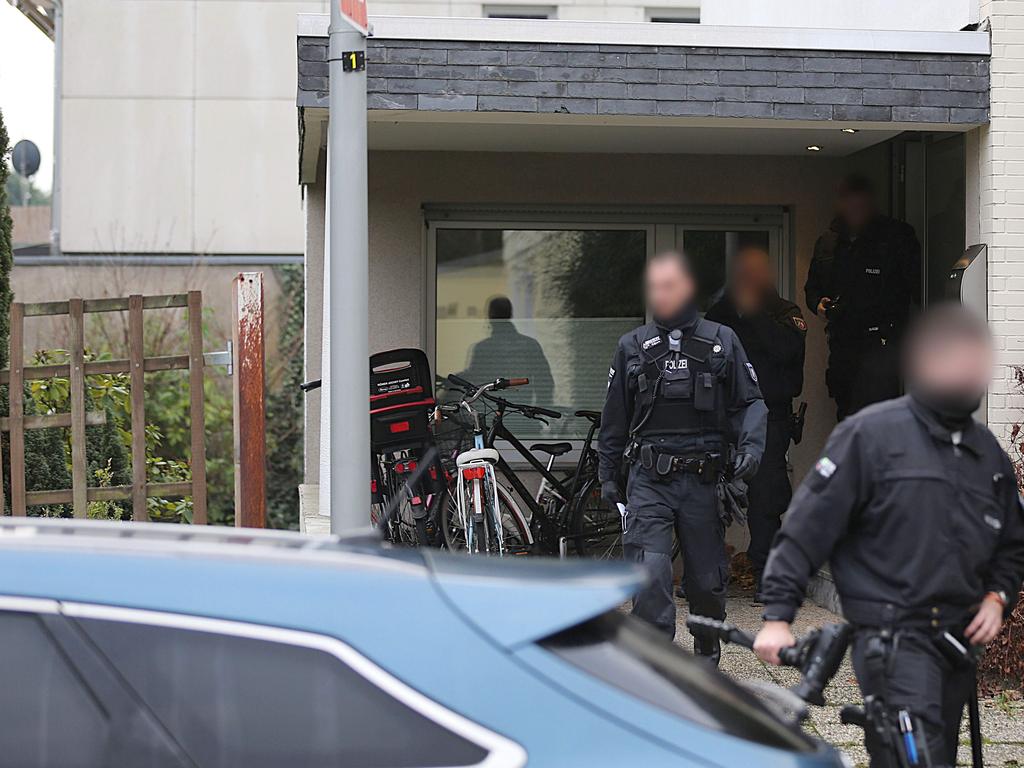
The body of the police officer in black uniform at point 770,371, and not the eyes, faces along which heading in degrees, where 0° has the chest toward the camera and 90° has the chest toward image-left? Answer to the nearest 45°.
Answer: approximately 45°

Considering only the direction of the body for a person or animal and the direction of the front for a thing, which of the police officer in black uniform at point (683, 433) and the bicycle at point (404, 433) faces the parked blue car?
the police officer in black uniform

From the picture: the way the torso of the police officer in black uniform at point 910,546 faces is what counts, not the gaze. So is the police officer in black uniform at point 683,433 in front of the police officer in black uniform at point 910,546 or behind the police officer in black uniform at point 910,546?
behind

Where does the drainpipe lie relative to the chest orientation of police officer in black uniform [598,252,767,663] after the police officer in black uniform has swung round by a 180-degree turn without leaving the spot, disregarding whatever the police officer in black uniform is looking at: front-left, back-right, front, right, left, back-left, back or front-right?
front-left

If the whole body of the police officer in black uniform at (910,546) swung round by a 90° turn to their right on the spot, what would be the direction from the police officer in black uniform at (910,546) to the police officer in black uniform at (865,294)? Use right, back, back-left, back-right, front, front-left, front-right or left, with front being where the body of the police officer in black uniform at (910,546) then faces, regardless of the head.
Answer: back-right

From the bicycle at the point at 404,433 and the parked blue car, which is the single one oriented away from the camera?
the bicycle

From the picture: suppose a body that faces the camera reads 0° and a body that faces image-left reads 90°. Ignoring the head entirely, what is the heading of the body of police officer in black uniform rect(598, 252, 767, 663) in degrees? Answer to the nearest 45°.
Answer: approximately 0°

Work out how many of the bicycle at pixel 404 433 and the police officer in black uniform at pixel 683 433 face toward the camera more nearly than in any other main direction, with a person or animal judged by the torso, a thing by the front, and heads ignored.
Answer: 1

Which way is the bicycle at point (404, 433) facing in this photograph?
away from the camera
